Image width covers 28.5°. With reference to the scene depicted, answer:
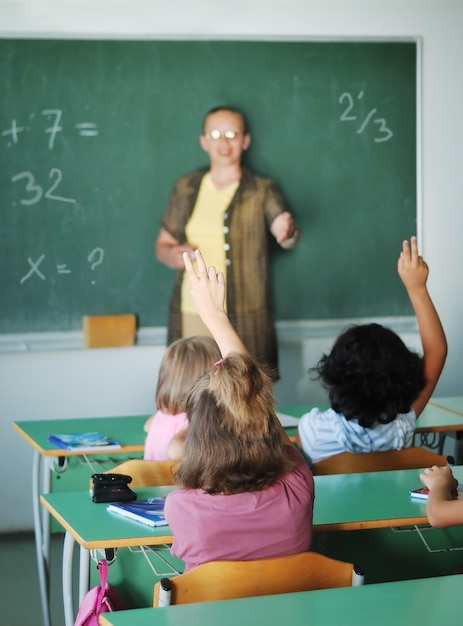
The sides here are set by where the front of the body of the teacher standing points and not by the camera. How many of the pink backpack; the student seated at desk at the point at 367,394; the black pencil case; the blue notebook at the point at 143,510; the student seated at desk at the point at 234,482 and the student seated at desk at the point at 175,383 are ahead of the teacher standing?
6

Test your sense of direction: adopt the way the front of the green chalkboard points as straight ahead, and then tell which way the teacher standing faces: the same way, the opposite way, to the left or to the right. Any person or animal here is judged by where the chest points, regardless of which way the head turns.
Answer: the same way

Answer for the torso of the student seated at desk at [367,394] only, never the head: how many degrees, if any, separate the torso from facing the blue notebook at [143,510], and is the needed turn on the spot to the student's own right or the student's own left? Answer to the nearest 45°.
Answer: approximately 135° to the student's own left

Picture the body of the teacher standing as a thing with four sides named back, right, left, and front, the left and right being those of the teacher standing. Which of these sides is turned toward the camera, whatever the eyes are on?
front

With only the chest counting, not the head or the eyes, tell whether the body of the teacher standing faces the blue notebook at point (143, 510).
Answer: yes

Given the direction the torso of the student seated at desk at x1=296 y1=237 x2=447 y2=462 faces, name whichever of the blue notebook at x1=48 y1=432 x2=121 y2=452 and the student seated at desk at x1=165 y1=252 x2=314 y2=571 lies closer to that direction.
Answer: the blue notebook

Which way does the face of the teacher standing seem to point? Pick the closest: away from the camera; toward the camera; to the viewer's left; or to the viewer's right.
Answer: toward the camera

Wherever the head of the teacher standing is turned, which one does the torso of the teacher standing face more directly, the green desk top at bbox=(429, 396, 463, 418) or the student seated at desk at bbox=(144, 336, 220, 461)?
the student seated at desk

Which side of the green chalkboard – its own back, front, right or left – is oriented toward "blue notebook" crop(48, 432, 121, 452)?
front

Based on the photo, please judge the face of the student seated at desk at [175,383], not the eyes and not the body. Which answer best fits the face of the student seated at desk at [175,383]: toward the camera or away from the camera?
away from the camera

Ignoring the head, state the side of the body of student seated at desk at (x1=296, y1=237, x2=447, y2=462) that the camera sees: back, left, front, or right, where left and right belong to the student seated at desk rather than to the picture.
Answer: back

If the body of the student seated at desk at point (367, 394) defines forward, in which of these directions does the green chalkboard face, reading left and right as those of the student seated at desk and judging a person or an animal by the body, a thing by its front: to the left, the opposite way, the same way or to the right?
the opposite way

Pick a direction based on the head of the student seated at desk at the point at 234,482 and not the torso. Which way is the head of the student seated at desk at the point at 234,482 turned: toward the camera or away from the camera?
away from the camera

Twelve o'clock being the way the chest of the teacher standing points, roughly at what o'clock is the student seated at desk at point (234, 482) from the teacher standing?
The student seated at desk is roughly at 12 o'clock from the teacher standing.

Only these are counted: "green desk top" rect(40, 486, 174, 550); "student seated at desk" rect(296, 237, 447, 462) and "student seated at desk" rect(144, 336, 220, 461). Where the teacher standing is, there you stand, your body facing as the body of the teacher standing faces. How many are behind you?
0

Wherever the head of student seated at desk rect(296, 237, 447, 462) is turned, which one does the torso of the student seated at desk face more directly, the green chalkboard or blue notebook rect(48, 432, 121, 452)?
the green chalkboard

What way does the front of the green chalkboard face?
toward the camera

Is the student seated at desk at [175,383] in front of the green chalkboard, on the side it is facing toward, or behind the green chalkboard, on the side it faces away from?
in front

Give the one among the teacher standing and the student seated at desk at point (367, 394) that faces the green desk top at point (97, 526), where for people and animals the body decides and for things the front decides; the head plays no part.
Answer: the teacher standing
